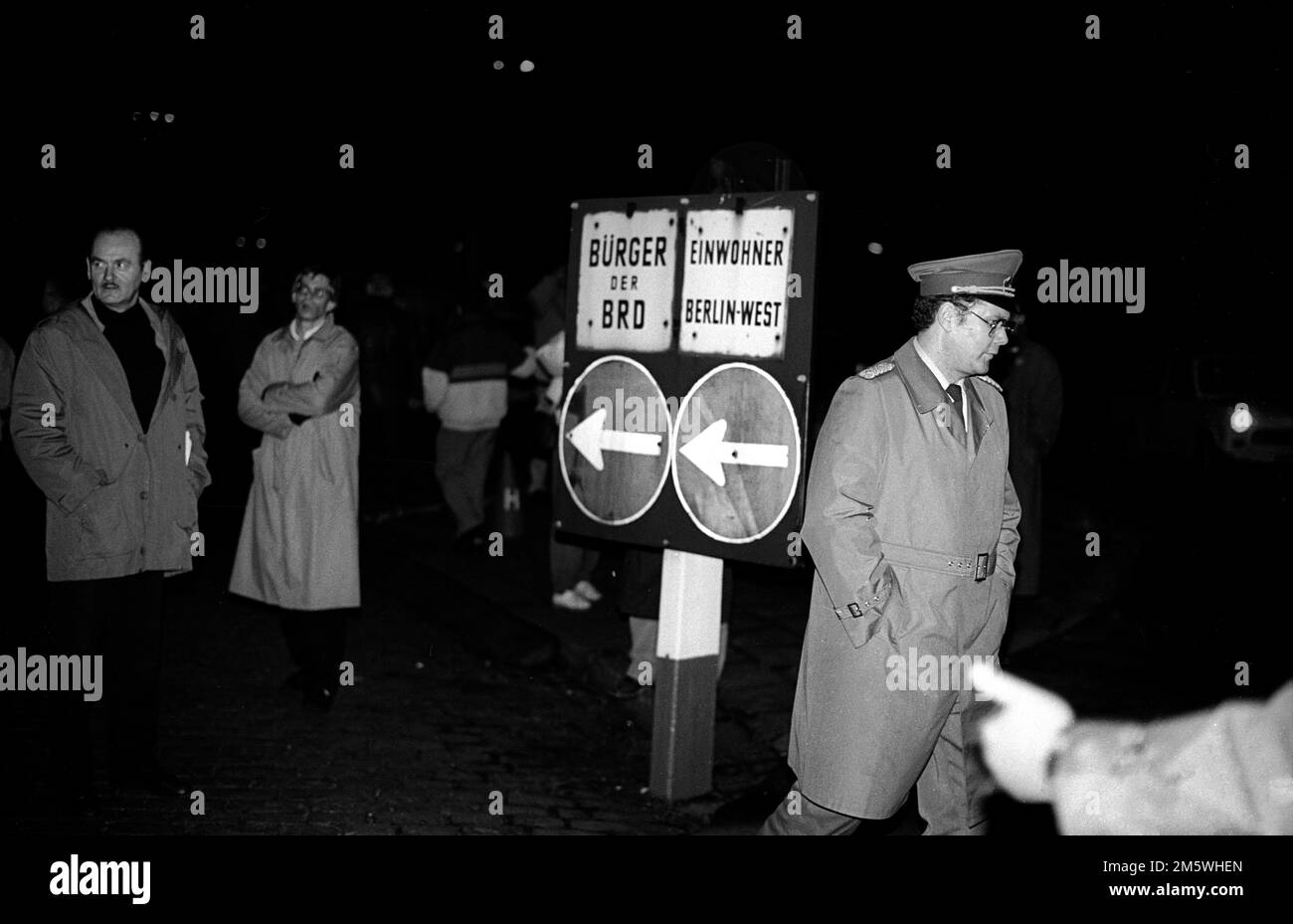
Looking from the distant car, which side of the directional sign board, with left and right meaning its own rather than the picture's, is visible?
back

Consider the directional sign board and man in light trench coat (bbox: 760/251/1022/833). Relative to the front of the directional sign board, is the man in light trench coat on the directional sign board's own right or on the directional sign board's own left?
on the directional sign board's own left

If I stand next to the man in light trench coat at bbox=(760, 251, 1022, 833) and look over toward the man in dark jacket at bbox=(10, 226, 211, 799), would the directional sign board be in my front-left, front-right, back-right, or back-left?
front-right

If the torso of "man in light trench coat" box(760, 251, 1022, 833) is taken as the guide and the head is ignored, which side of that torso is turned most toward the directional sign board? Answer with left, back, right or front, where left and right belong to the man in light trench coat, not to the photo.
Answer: back

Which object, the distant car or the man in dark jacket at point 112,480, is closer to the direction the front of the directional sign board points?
the man in dark jacket

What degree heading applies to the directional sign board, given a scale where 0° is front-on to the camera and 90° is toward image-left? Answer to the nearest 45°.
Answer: approximately 45°

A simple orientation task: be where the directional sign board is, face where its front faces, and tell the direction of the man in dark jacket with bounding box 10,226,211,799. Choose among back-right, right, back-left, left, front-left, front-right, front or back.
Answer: front-right

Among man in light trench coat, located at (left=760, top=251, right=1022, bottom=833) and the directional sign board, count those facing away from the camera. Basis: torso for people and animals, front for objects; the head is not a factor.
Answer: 0

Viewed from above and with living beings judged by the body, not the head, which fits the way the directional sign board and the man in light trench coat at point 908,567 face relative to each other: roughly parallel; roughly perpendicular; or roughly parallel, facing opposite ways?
roughly perpendicular

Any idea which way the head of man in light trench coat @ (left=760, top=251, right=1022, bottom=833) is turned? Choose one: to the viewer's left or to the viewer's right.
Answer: to the viewer's right

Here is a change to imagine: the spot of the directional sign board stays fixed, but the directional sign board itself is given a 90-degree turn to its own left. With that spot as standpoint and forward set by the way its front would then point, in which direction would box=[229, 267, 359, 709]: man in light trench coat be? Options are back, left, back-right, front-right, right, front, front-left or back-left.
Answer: back
